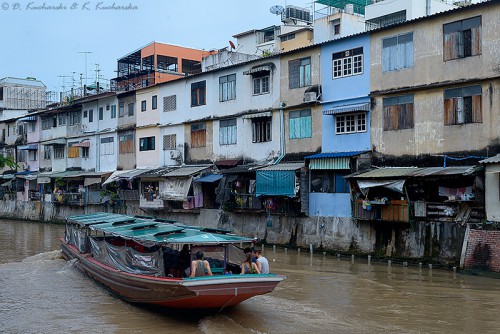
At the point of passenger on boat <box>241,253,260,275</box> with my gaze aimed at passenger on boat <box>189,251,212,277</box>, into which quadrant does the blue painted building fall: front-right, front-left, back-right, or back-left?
back-right

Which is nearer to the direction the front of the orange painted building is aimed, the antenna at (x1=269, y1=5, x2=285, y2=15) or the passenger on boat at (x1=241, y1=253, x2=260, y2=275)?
the passenger on boat

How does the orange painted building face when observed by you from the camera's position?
facing the viewer and to the left of the viewer

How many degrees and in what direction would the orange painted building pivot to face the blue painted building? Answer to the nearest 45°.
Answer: approximately 45° to its left

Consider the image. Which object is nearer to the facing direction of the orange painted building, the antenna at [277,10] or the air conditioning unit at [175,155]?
the air conditioning unit

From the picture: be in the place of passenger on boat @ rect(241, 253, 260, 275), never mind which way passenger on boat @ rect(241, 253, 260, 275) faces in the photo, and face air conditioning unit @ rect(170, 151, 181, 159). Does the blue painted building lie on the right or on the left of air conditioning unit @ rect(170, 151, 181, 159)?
right

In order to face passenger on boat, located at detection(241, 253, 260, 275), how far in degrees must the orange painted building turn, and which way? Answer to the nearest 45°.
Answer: approximately 45° to its left

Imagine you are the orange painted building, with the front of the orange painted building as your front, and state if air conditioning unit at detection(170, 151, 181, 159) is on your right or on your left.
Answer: on your left

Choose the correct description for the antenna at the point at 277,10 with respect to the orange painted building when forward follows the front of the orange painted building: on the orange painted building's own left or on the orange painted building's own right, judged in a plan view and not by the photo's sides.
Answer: on the orange painted building's own left

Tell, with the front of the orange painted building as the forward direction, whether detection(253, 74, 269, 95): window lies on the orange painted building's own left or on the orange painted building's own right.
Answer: on the orange painted building's own left

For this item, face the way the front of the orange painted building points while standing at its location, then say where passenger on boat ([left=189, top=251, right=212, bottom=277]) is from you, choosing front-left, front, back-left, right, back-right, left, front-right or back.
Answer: front-left
